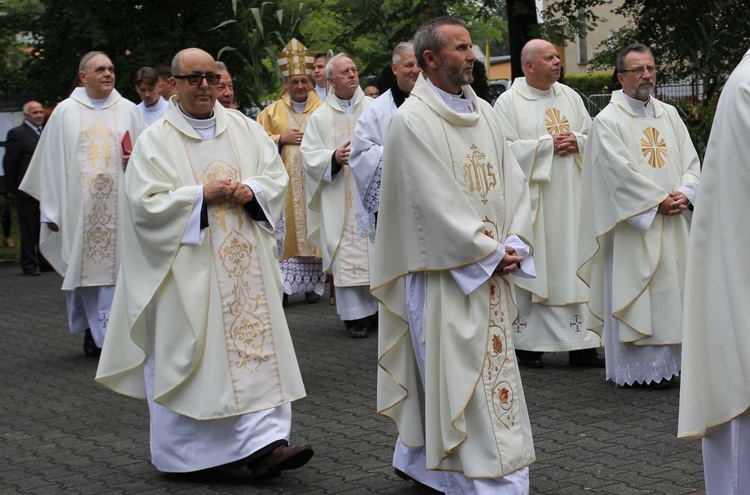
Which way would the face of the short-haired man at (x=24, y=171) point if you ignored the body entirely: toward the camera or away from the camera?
toward the camera

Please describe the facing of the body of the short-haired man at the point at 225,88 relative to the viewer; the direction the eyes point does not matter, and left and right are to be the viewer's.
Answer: facing the viewer and to the right of the viewer

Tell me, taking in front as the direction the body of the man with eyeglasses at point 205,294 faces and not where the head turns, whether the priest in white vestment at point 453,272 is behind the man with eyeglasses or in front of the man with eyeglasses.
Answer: in front

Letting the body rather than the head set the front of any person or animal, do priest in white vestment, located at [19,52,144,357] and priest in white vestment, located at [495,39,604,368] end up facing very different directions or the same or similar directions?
same or similar directions

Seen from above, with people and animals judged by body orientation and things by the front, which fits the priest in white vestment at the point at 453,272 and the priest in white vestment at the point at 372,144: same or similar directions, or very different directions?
same or similar directions

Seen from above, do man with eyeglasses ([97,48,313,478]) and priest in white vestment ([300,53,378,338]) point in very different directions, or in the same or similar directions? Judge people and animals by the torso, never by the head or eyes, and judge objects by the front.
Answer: same or similar directions

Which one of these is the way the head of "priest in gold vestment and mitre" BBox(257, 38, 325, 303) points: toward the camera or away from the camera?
toward the camera

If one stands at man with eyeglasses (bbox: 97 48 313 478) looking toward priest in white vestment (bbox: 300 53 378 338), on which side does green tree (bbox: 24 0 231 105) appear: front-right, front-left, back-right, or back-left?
front-left

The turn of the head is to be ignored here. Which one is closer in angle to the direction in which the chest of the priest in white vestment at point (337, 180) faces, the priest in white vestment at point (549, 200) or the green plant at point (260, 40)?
the priest in white vestment
